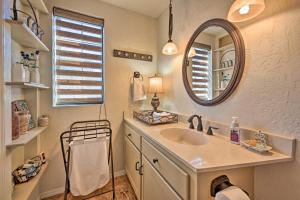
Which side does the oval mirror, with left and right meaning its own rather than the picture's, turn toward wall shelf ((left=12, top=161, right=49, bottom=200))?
front

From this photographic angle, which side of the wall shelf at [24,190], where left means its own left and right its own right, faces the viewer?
right

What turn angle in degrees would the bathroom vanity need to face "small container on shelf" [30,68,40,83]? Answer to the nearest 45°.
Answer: approximately 45° to its right

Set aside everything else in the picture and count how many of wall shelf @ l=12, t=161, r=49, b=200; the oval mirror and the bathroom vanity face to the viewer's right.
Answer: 1

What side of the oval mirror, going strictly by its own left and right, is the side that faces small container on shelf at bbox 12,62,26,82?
front

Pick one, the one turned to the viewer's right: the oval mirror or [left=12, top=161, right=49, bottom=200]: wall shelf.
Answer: the wall shelf

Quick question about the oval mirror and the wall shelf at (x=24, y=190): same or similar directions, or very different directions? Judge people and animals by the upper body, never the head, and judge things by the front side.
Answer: very different directions

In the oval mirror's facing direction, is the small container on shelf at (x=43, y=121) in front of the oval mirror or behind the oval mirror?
in front

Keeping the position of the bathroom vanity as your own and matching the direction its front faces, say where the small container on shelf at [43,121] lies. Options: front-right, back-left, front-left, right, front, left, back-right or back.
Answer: front-right

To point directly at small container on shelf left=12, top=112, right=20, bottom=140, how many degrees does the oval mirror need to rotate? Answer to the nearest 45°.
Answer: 0° — it already faces it

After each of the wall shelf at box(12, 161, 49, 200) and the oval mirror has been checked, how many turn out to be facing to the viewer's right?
1

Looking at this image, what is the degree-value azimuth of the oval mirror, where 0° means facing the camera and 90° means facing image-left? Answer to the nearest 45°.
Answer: approximately 45°
